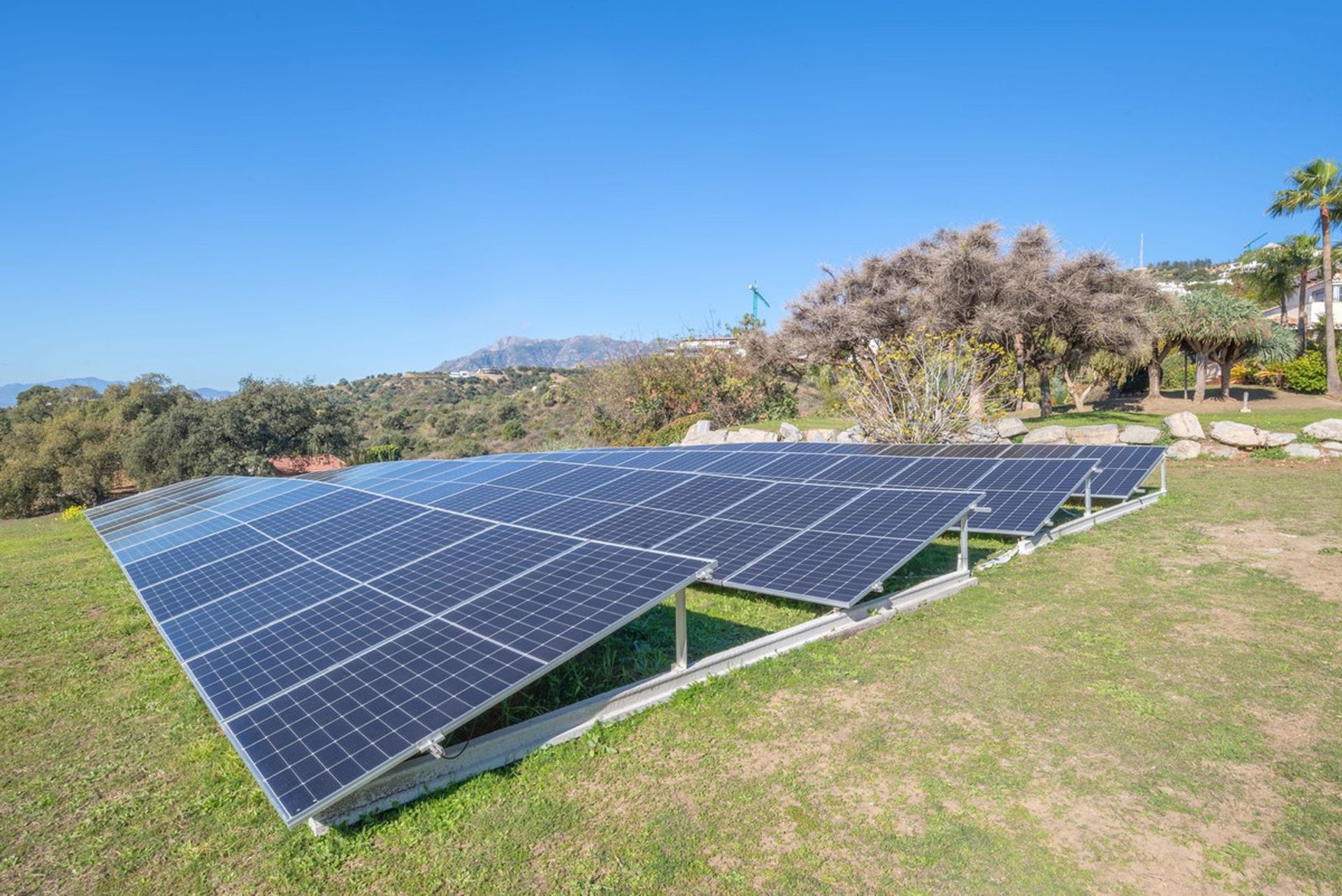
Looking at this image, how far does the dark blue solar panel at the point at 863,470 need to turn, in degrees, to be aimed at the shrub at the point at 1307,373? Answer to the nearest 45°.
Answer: approximately 180°

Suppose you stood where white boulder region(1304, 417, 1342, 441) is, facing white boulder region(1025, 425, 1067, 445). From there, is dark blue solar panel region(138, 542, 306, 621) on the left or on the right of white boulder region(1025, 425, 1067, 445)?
left

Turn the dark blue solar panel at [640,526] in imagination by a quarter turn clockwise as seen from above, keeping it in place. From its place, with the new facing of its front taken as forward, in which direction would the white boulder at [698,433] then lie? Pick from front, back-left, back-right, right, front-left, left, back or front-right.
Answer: front-right

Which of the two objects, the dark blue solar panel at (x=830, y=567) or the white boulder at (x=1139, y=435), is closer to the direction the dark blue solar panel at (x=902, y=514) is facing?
the dark blue solar panel
